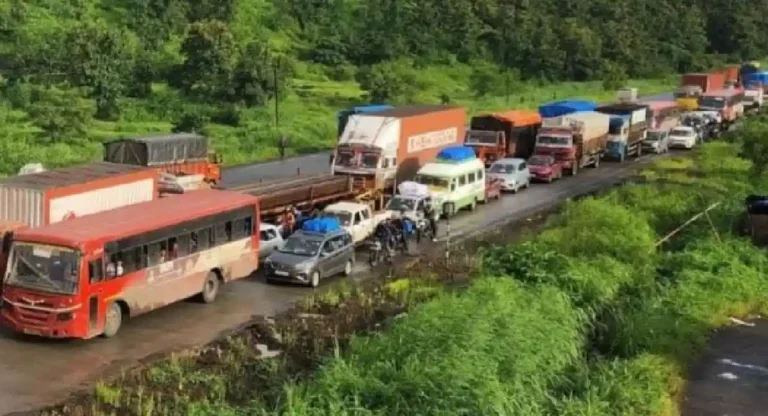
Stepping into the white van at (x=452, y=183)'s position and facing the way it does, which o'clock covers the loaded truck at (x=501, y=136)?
The loaded truck is roughly at 5 o'clock from the white van.

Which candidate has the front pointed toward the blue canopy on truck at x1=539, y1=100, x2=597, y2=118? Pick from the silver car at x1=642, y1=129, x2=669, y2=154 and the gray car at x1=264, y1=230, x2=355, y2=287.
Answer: the silver car at x1=642, y1=129, x2=669, y2=154

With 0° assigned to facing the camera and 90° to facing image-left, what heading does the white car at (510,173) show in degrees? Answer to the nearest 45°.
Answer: approximately 45°

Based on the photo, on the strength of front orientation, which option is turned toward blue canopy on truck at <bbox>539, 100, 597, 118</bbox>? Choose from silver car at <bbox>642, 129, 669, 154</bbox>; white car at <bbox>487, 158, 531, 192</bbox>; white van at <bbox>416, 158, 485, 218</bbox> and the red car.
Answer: the silver car

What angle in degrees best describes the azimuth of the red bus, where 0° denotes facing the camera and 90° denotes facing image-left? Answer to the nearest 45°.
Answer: approximately 45°

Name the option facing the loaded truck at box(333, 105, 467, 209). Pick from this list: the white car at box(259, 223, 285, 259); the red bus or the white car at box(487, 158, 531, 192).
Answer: the white car at box(487, 158, 531, 192)

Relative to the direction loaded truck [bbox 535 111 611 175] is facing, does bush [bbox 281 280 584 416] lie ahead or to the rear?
ahead

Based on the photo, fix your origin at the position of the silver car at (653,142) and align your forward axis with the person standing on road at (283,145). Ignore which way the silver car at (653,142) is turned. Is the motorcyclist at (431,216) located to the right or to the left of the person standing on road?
left

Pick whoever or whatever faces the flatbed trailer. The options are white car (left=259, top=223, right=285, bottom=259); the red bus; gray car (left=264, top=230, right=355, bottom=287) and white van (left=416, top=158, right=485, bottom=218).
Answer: the white van

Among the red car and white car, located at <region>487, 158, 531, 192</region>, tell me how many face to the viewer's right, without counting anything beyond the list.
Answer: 0

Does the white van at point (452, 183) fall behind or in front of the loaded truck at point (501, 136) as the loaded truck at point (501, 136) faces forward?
in front

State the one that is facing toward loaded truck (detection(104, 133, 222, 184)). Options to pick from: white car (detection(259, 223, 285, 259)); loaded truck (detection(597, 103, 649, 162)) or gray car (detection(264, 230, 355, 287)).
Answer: loaded truck (detection(597, 103, 649, 162))

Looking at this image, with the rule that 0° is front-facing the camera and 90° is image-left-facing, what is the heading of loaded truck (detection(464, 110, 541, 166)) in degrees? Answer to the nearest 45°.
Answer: approximately 45°

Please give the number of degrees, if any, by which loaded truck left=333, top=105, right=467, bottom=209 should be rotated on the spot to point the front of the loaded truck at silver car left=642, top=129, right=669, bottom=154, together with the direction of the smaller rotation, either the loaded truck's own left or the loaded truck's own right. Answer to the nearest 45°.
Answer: approximately 180°

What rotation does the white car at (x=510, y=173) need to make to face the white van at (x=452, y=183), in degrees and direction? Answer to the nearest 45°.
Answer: approximately 45° to its left

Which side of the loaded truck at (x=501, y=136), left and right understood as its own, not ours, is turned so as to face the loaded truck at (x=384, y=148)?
front

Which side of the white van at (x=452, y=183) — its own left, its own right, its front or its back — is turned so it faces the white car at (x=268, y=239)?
front
